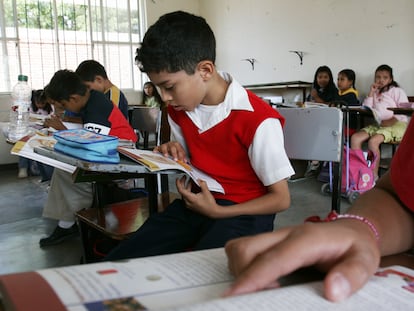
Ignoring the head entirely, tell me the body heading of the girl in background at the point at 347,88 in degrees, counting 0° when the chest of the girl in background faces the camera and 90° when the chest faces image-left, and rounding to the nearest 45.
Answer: approximately 45°

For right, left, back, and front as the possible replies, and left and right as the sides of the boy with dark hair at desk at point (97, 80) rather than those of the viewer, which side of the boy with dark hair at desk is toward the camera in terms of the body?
left

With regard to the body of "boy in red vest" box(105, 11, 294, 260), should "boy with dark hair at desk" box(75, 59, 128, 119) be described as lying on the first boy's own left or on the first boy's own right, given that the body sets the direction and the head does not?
on the first boy's own right

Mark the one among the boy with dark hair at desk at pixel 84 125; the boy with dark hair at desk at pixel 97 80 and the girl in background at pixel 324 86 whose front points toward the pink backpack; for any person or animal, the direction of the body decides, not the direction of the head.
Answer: the girl in background

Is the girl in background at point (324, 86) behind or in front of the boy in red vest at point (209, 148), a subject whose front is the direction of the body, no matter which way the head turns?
behind

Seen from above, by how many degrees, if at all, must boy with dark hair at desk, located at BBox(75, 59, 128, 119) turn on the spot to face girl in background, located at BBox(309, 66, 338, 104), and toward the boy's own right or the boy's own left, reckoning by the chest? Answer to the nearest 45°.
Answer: approximately 135° to the boy's own right

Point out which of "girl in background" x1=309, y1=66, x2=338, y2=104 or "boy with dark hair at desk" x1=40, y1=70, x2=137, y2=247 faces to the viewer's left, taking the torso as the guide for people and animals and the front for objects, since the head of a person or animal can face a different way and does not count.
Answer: the boy with dark hair at desk

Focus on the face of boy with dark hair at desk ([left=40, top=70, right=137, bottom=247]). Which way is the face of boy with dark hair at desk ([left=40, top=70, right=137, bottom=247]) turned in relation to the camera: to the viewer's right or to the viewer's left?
to the viewer's left

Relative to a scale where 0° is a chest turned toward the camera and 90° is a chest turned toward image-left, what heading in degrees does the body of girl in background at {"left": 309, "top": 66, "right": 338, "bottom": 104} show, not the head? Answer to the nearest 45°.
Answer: approximately 0°

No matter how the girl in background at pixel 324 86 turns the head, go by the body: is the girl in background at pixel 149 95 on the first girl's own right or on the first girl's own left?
on the first girl's own right
